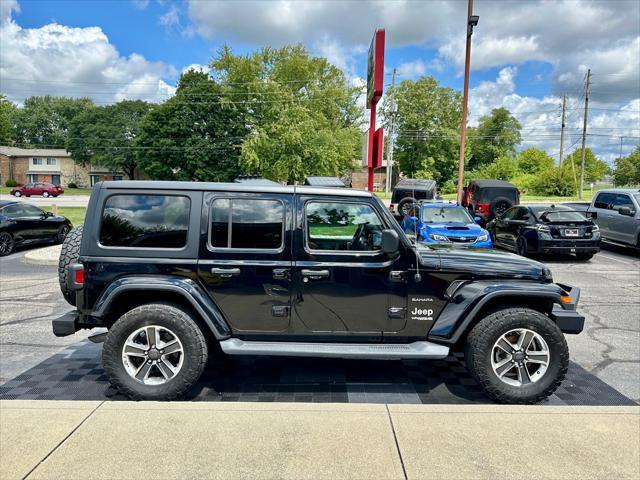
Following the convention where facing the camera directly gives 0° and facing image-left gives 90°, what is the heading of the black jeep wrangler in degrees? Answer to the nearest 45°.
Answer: approximately 270°

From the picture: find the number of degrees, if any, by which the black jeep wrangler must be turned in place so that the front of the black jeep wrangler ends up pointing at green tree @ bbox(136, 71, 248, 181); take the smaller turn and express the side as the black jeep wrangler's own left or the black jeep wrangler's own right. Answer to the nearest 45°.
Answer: approximately 90° to the black jeep wrangler's own left

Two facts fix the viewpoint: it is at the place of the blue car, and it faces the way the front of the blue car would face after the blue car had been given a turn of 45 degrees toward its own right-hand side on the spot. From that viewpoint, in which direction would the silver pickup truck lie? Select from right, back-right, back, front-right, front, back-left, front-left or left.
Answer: back-left

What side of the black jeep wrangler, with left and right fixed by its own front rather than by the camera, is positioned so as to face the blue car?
left

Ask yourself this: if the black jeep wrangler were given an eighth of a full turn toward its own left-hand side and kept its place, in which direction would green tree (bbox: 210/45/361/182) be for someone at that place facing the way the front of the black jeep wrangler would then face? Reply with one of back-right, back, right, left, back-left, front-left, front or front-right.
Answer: front-left

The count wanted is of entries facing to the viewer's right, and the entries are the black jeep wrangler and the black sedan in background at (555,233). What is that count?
1

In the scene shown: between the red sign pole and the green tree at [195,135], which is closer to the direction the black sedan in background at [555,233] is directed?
the green tree
